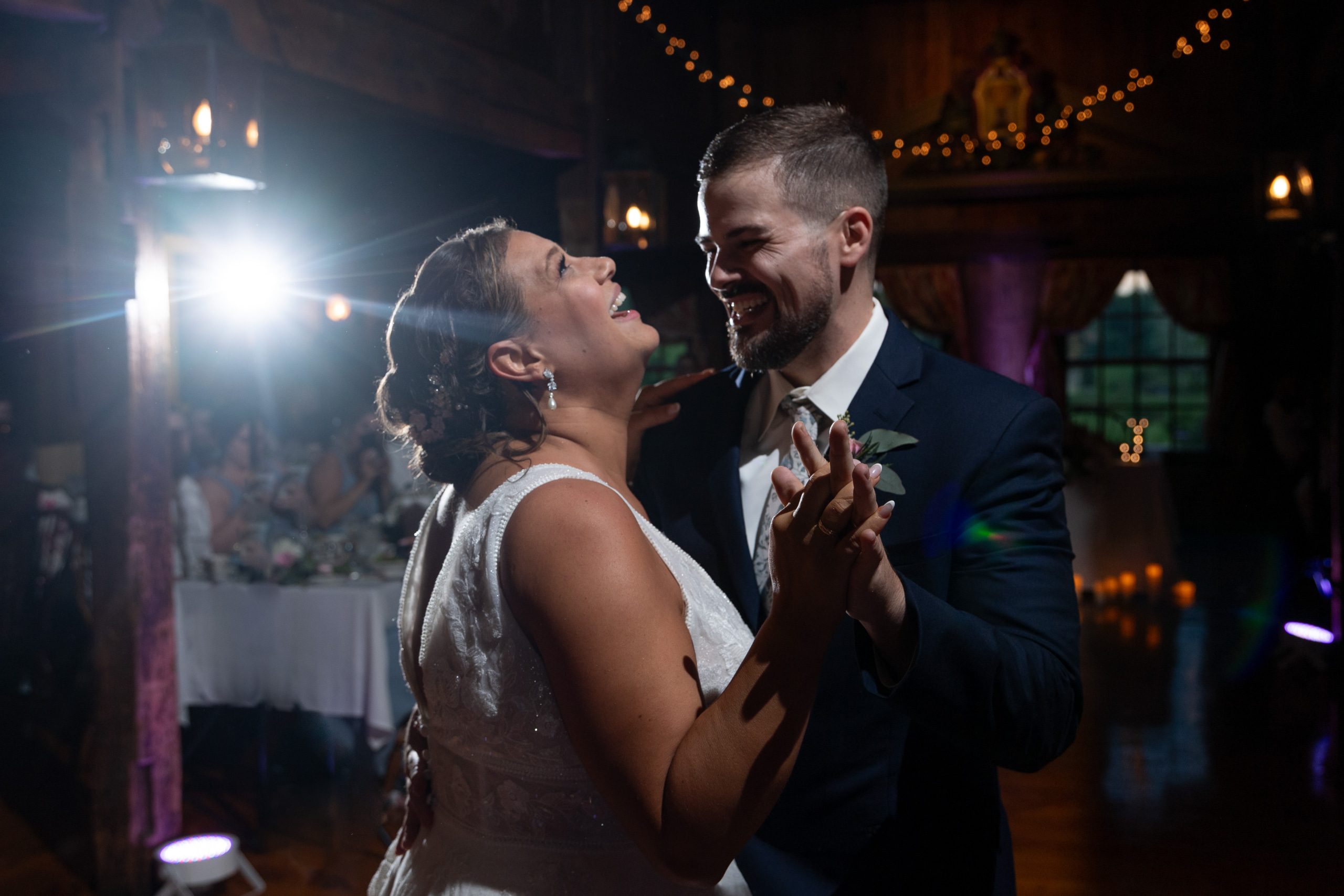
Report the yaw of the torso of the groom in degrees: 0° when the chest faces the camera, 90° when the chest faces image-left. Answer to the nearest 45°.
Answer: approximately 45°

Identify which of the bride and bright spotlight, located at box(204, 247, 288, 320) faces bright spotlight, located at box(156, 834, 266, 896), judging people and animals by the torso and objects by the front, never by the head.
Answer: bright spotlight, located at box(204, 247, 288, 320)

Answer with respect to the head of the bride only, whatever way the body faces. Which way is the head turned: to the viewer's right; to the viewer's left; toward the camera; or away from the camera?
to the viewer's right

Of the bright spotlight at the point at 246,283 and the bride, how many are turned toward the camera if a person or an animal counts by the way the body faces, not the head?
1

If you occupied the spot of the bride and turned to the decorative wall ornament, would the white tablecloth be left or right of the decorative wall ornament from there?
left

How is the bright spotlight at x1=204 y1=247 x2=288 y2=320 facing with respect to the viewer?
toward the camera

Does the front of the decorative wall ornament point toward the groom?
yes

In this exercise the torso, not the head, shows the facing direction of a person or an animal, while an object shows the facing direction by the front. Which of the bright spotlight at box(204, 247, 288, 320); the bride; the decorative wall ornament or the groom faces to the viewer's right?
the bride

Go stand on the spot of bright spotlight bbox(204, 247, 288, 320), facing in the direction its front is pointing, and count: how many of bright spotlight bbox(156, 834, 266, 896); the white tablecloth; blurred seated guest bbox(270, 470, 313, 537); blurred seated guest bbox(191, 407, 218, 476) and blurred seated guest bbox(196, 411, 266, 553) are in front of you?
5

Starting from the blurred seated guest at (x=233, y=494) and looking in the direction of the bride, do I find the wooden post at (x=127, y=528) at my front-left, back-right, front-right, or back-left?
front-right

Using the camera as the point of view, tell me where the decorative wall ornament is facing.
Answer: facing the viewer

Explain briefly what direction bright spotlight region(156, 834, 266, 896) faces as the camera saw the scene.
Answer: facing the viewer and to the left of the viewer

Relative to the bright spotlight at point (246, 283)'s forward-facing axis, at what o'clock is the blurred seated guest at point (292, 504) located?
The blurred seated guest is roughly at 12 o'clock from the bright spotlight.

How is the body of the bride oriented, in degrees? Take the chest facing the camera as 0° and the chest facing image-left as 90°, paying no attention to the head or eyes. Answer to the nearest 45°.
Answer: approximately 270°
